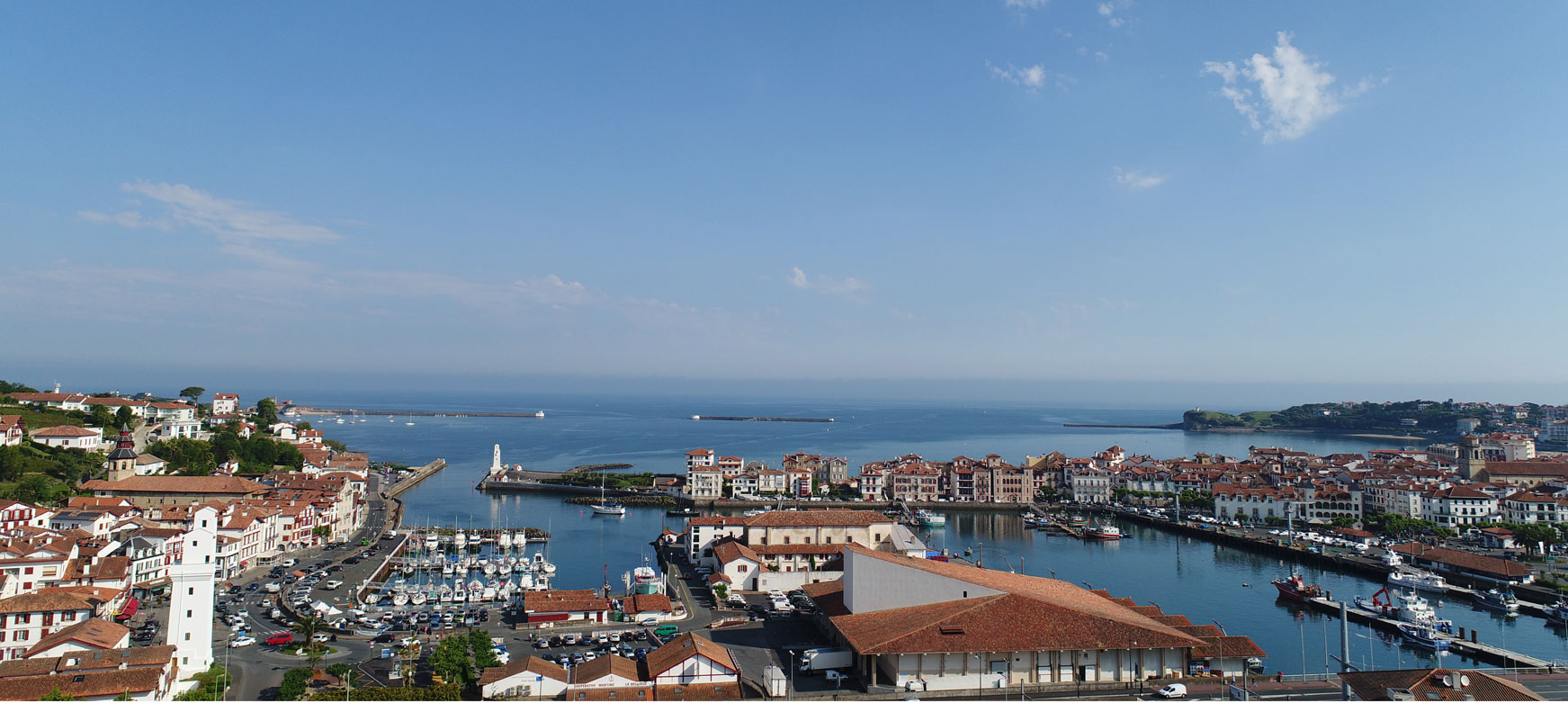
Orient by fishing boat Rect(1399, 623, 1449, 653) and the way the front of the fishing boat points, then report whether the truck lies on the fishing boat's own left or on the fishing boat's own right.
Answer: on the fishing boat's own left

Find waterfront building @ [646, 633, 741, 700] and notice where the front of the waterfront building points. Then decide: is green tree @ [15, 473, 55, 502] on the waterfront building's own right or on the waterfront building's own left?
on the waterfront building's own right

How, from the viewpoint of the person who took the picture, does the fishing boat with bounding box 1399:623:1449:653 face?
facing away from the viewer and to the left of the viewer

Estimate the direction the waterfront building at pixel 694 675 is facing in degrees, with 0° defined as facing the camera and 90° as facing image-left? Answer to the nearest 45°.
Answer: approximately 0°

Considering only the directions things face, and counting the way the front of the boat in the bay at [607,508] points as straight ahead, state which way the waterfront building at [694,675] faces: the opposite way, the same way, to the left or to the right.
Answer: to the left

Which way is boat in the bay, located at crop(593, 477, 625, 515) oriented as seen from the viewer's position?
to the viewer's left

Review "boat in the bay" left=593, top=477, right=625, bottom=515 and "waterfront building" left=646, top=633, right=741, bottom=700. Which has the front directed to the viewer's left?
the boat in the bay

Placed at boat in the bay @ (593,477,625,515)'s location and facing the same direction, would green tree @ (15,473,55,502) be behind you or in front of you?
in front

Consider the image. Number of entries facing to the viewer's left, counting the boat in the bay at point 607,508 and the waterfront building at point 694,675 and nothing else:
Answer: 1

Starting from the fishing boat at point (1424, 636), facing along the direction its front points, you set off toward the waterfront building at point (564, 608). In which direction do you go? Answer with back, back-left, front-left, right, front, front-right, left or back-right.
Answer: left

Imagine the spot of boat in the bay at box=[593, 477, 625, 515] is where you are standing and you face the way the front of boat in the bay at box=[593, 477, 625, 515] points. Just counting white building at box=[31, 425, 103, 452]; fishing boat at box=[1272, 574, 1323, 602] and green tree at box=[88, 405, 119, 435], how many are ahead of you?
2
